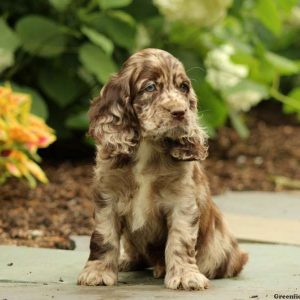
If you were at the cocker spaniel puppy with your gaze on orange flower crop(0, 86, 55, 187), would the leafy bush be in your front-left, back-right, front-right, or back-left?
front-right

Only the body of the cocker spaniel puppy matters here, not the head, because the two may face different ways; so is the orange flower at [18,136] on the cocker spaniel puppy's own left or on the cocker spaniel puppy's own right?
on the cocker spaniel puppy's own right

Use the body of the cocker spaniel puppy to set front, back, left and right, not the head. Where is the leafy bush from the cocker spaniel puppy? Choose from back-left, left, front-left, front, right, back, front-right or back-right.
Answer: back-right

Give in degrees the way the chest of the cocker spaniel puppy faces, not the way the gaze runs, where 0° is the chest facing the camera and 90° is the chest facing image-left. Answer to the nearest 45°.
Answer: approximately 45°

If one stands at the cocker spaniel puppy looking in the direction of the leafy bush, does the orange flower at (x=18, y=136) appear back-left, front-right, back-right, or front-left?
front-left
